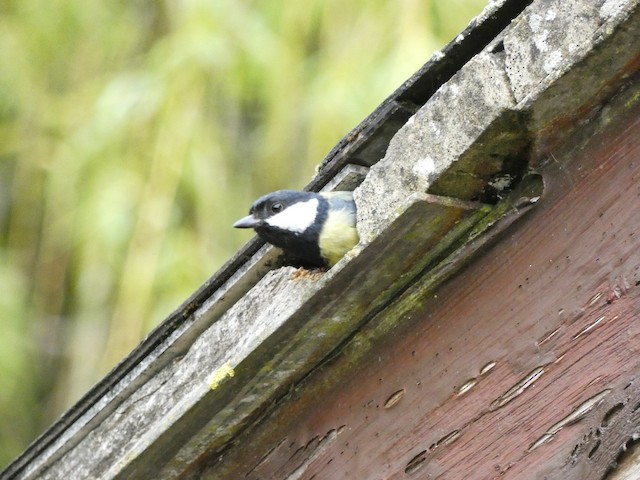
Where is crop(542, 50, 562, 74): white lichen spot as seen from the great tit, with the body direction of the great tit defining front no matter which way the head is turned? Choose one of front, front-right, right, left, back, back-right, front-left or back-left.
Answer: back-left

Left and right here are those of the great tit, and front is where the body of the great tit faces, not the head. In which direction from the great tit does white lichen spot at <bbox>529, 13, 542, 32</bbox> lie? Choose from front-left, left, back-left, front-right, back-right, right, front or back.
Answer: back-left

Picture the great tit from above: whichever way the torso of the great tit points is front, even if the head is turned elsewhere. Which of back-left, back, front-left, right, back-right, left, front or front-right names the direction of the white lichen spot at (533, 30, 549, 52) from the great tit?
back-left

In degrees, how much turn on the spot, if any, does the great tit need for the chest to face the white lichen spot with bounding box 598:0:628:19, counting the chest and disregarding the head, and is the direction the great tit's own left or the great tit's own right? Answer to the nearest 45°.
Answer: approximately 135° to the great tit's own left

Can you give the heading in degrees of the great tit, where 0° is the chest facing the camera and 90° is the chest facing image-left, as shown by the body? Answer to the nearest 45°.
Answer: approximately 90°
